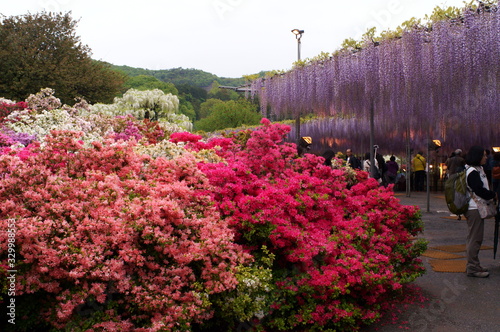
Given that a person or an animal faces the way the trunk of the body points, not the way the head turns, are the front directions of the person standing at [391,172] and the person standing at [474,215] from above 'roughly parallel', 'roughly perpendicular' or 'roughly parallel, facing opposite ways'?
roughly perpendicular

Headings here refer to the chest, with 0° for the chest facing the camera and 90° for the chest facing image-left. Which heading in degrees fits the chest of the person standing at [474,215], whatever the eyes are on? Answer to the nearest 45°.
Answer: approximately 270°

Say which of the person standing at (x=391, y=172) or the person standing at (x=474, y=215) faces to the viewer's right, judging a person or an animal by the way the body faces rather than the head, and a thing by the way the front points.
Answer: the person standing at (x=474, y=215)

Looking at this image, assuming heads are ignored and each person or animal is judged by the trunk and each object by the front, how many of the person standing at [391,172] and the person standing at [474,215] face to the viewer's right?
1

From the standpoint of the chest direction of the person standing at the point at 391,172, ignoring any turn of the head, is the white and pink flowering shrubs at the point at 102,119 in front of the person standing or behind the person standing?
behind

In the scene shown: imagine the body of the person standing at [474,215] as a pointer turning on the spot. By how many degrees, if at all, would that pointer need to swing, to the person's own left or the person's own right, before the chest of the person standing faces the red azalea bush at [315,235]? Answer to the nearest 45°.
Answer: approximately 135° to the person's own right

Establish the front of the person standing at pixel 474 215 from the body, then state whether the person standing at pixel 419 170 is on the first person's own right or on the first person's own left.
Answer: on the first person's own left

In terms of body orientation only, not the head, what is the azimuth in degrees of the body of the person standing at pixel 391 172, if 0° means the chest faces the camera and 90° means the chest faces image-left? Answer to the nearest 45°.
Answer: approximately 180°
